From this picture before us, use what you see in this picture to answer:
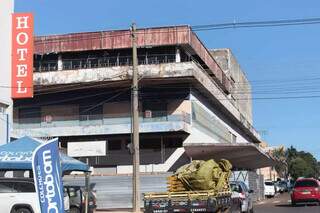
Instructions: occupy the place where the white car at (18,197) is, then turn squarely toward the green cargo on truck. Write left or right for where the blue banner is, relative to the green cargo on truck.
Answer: right

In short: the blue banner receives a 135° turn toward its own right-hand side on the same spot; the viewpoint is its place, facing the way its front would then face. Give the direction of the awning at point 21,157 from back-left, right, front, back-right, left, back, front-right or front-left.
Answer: front-right

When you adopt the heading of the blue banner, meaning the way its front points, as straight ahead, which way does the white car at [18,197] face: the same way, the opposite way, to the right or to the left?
to the right

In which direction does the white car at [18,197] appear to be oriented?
to the viewer's left

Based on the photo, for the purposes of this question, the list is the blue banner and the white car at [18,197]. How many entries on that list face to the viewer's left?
1

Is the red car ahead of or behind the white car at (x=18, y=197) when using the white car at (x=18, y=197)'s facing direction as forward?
behind

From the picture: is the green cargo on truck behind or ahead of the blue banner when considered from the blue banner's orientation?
behind

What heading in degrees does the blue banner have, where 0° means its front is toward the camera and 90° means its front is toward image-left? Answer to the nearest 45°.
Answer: approximately 0°
